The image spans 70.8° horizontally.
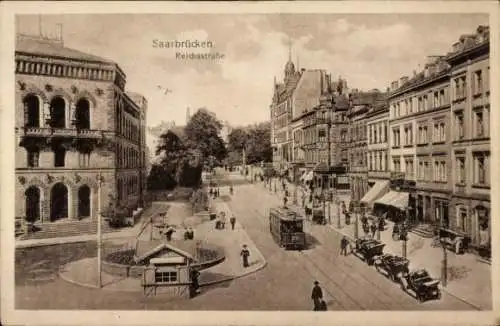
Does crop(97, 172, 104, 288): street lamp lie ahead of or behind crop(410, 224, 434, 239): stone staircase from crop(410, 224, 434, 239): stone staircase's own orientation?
ahead

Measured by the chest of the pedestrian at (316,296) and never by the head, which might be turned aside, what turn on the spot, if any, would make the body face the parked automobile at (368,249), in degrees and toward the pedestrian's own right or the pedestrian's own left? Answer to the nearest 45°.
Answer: approximately 45° to the pedestrian's own right

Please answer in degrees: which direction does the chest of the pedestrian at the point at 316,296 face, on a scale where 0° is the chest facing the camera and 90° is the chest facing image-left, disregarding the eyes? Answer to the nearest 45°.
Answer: approximately 180°
